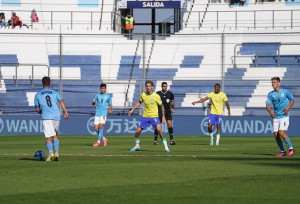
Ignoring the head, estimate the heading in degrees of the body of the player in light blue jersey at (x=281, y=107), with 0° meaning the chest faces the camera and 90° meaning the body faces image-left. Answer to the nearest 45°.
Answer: approximately 45°

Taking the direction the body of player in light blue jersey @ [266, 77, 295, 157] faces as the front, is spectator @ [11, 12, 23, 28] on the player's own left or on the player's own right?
on the player's own right

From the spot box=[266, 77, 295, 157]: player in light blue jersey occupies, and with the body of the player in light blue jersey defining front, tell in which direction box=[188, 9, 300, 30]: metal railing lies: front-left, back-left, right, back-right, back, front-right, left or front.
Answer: back-right
